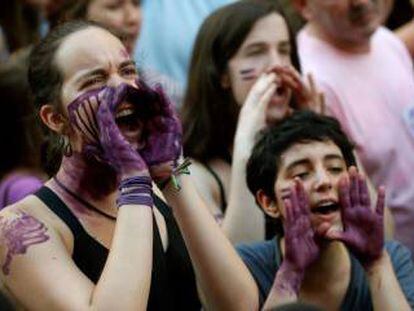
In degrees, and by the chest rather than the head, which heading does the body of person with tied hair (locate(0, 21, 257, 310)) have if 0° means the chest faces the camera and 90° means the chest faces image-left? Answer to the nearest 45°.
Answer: approximately 315°

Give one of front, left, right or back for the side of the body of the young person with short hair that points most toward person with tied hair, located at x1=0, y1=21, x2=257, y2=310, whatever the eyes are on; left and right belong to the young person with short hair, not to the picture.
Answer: right

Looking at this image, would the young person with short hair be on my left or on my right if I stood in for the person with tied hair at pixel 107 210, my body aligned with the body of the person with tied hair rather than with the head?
on my left

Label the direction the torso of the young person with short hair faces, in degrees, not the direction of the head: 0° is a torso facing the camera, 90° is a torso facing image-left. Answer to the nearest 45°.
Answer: approximately 315°

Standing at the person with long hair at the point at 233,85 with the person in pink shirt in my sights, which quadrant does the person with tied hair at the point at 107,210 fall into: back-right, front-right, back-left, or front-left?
back-right
